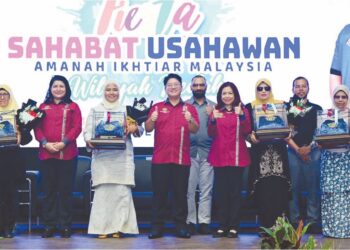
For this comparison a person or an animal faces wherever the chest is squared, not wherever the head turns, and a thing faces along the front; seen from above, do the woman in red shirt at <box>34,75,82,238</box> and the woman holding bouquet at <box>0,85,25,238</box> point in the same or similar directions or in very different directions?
same or similar directions

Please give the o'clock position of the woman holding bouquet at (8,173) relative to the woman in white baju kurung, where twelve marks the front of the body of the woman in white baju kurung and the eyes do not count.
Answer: The woman holding bouquet is roughly at 3 o'clock from the woman in white baju kurung.

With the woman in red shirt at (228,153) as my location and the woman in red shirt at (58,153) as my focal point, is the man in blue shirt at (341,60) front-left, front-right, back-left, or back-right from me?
back-right

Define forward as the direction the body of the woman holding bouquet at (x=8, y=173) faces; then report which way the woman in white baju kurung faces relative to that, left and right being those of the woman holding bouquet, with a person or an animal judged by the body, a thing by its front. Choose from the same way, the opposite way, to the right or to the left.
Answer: the same way

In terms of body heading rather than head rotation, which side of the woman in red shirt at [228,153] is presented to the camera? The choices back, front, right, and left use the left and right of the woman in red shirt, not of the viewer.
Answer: front

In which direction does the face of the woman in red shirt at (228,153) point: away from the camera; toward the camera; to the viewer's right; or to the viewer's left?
toward the camera

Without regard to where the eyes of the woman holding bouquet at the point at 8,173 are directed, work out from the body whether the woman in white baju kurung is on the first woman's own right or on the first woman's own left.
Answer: on the first woman's own left

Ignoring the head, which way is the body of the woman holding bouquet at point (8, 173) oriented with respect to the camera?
toward the camera

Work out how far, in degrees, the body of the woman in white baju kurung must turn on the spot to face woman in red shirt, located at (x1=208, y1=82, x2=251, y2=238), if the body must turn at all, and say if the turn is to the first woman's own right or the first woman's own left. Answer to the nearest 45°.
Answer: approximately 90° to the first woman's own left

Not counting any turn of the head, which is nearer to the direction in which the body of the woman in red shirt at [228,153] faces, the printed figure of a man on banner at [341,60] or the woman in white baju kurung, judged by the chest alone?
the woman in white baju kurung

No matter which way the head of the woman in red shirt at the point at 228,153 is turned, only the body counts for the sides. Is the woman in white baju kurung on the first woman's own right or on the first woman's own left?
on the first woman's own right

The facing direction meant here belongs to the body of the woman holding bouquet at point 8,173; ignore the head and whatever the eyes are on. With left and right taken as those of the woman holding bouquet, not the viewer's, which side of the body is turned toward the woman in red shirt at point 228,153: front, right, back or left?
left
